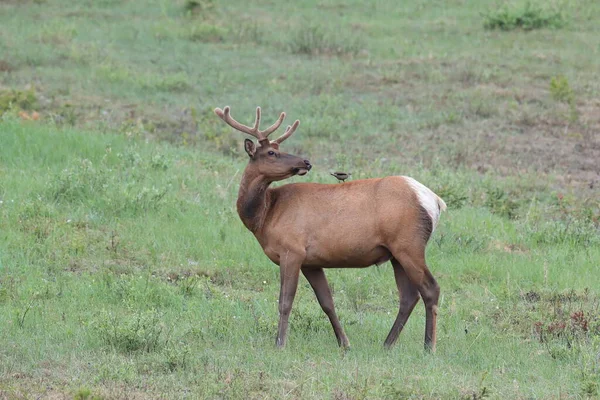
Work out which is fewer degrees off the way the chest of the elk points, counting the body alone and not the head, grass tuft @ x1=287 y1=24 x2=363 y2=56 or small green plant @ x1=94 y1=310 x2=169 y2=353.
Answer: the small green plant

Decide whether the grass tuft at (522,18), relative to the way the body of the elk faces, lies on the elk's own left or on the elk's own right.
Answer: on the elk's own right

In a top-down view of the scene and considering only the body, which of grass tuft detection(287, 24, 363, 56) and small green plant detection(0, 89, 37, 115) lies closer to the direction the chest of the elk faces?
the small green plant

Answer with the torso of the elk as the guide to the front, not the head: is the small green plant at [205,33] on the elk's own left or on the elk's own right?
on the elk's own right

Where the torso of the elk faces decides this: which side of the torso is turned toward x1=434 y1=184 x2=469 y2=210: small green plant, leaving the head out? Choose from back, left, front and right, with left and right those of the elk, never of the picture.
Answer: right

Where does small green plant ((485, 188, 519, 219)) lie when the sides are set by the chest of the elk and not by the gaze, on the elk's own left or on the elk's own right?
on the elk's own right

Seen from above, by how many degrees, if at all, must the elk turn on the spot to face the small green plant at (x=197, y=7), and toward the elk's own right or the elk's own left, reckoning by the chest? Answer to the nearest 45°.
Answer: approximately 90° to the elk's own right

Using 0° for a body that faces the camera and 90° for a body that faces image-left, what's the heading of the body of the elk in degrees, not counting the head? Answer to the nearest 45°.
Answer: approximately 90°
